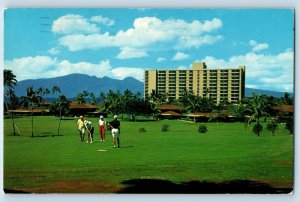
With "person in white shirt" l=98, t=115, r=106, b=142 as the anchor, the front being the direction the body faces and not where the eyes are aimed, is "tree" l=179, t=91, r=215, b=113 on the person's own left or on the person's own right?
on the person's own left

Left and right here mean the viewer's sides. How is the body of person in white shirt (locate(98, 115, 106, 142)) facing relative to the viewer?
facing the viewer

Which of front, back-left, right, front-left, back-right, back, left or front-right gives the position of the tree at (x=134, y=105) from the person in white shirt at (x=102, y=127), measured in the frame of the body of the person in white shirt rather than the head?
back

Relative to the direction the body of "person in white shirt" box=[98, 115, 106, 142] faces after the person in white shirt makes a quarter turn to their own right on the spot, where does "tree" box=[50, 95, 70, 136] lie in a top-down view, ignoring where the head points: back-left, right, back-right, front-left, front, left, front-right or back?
front

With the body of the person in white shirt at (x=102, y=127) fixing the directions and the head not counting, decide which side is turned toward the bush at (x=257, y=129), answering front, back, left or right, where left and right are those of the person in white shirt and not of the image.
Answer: left

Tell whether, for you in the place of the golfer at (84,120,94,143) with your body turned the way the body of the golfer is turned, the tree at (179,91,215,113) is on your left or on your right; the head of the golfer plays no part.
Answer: on your left

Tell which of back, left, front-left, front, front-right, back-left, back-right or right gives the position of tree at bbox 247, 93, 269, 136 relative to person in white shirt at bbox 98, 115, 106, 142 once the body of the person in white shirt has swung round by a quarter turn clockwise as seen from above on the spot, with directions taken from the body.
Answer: back
